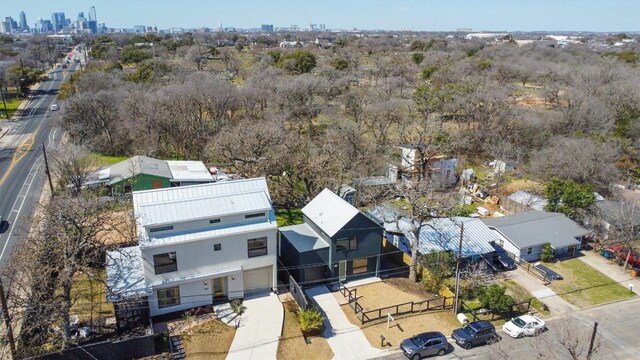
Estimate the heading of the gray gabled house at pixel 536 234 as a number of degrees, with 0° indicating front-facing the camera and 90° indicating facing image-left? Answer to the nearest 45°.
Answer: approximately 315°

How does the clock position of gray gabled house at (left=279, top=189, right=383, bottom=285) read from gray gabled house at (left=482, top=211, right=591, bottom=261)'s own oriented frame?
gray gabled house at (left=279, top=189, right=383, bottom=285) is roughly at 3 o'clock from gray gabled house at (left=482, top=211, right=591, bottom=261).

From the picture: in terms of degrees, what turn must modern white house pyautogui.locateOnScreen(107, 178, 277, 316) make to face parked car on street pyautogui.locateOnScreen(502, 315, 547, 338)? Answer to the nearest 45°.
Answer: approximately 90° to its left

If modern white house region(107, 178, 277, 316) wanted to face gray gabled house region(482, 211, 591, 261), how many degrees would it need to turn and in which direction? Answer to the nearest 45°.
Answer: approximately 90° to its left

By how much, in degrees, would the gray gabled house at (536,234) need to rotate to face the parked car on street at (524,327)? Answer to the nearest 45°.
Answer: approximately 45° to its right

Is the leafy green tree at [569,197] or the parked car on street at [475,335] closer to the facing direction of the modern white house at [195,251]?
the parked car on street

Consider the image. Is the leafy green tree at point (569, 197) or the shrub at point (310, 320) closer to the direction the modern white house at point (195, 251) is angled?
the shrub

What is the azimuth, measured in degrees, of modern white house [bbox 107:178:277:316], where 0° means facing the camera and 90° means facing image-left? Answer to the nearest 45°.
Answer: approximately 0°

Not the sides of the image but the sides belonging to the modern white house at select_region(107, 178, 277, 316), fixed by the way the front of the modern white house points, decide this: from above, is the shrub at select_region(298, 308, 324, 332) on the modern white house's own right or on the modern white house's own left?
on the modern white house's own left

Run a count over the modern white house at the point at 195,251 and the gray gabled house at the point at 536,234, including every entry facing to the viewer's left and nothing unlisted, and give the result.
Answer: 0

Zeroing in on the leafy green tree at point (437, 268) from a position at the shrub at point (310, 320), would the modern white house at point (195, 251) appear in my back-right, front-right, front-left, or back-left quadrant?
back-left

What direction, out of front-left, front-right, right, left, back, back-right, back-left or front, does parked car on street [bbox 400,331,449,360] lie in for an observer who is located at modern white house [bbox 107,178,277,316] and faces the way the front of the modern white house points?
front-left

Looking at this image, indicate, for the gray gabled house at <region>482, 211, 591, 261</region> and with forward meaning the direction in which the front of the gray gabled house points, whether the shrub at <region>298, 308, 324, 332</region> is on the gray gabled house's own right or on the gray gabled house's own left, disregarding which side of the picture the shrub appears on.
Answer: on the gray gabled house's own right

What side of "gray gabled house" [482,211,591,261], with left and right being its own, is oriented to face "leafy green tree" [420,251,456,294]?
right
